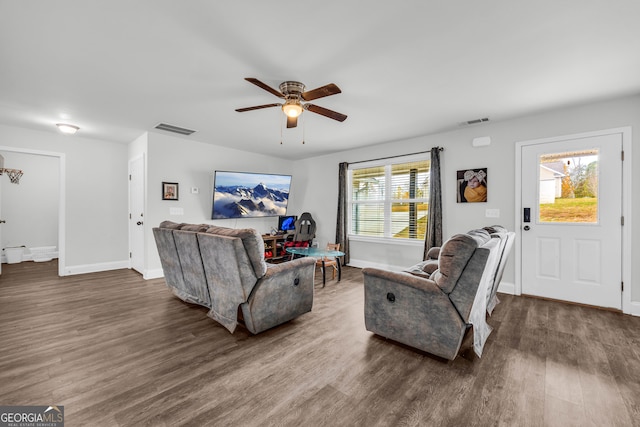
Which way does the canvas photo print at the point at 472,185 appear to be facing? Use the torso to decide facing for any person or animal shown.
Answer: toward the camera

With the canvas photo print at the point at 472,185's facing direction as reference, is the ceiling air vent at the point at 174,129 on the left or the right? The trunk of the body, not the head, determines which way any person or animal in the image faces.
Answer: on its right

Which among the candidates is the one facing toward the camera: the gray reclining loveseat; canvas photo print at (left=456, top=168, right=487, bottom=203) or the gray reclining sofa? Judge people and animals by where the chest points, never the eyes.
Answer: the canvas photo print

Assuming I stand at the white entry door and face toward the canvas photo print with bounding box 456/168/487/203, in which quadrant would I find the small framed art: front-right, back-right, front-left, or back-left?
front-left

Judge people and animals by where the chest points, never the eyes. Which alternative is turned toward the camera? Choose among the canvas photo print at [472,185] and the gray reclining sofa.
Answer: the canvas photo print

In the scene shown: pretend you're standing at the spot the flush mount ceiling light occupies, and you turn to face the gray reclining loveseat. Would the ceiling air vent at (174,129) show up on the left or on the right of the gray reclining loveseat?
left

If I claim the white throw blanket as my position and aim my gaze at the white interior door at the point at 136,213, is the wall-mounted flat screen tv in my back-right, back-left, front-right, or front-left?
front-right

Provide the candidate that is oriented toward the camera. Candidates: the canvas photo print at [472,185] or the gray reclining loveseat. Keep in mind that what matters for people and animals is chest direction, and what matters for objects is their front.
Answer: the canvas photo print

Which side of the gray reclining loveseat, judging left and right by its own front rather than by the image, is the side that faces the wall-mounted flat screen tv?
front

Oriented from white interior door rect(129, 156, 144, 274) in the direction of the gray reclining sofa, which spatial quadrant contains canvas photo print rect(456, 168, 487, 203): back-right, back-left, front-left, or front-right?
front-left

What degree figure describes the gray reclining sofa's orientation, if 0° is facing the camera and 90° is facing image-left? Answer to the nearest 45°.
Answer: approximately 225°

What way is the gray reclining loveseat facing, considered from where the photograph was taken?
facing away from the viewer and to the left of the viewer

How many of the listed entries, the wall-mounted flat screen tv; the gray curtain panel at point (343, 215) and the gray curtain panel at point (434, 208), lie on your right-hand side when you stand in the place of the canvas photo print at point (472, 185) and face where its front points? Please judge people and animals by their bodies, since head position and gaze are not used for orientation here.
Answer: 3

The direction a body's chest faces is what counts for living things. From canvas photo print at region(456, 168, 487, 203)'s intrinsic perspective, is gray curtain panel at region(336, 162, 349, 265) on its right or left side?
on its right

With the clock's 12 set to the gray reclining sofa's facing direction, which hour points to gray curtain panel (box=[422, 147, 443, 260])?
The gray curtain panel is roughly at 1 o'clock from the gray reclining sofa.

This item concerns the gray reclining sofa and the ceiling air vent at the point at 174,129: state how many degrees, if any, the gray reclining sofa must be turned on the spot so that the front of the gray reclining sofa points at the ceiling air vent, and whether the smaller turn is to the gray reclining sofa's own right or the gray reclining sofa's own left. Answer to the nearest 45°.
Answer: approximately 90° to the gray reclining sofa's own left

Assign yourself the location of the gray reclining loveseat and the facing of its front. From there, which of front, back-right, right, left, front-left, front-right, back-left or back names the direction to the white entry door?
right

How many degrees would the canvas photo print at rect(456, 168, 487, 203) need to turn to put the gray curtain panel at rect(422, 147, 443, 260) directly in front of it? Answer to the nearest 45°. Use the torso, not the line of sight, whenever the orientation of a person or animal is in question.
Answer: approximately 90° to its right
